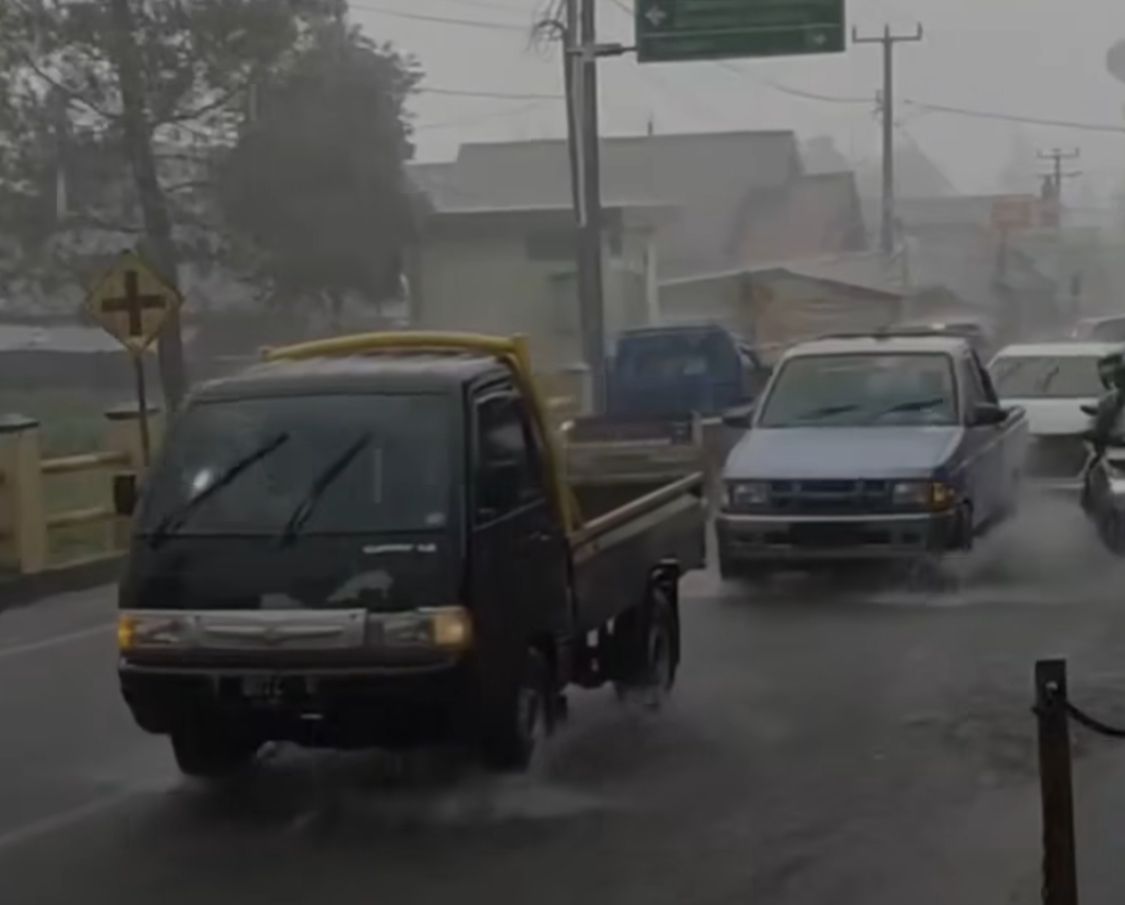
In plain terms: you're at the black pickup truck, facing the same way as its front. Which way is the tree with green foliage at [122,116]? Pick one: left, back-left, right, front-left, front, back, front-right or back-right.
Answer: back-right

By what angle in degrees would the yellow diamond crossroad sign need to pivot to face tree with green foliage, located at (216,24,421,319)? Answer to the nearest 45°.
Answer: approximately 180°

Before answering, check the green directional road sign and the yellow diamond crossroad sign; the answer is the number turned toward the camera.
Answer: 2

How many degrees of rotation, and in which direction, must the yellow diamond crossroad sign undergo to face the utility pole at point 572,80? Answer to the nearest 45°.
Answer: approximately 135° to its left

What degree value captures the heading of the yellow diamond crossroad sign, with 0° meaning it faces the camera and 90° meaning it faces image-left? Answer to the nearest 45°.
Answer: approximately 0°

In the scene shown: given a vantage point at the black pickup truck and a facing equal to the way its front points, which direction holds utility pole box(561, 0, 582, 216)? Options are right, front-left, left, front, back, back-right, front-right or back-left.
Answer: back-right

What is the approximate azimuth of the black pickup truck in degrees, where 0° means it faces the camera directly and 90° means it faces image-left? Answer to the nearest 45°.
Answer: approximately 45°

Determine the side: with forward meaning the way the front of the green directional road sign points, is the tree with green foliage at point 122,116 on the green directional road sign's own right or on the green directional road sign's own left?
on the green directional road sign's own right

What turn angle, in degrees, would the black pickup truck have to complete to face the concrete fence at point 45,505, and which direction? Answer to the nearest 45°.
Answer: approximately 135° to its right
